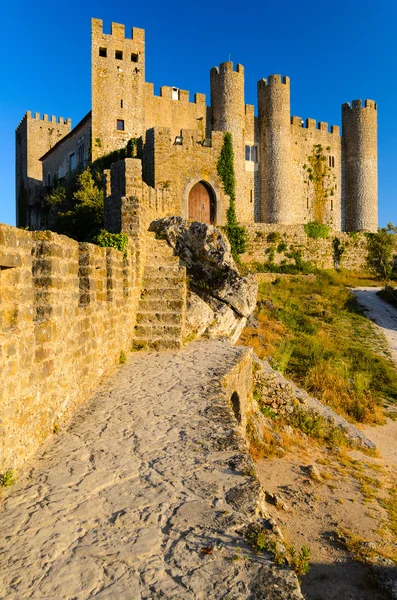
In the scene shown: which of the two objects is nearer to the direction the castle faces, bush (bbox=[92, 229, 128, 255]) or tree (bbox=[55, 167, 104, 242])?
the bush

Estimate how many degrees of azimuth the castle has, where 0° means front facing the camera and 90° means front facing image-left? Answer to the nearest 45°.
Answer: approximately 0°

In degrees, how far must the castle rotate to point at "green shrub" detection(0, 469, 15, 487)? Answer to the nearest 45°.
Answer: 0° — it already faces it

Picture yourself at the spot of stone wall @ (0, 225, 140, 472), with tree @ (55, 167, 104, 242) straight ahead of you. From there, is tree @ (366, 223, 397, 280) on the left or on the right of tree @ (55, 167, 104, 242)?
right

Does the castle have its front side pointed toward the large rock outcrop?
yes
